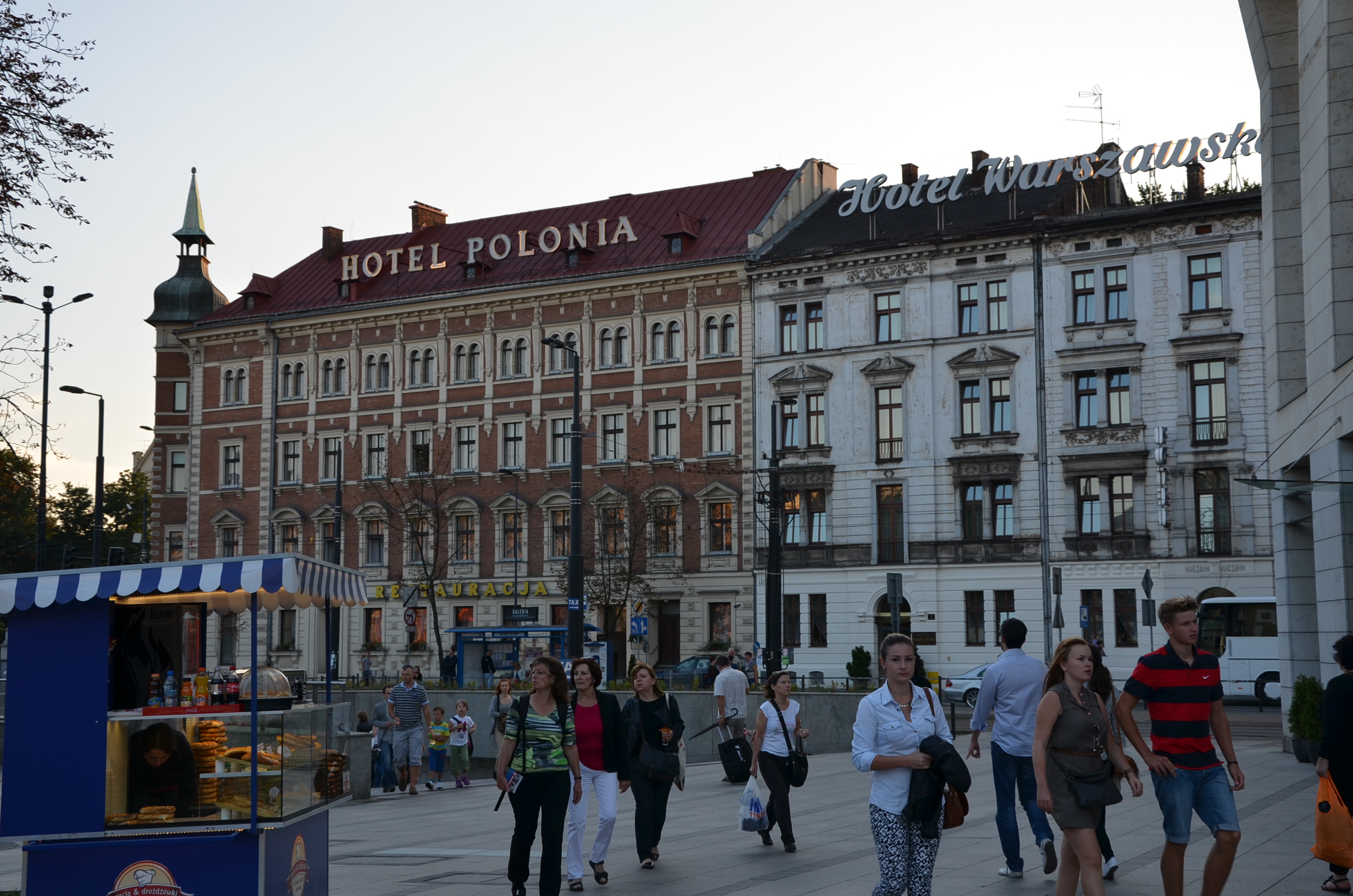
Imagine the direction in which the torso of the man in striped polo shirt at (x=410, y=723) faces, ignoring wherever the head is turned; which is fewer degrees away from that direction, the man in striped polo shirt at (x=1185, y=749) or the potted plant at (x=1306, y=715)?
the man in striped polo shirt

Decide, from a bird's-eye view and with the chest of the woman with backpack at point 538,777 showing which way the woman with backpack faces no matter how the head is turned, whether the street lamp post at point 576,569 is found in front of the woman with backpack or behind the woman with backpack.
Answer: behind

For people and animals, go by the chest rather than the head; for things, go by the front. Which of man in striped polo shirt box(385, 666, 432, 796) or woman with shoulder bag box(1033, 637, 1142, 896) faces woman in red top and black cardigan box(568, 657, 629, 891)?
the man in striped polo shirt

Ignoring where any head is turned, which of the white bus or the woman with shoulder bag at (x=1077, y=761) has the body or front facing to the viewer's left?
the white bus

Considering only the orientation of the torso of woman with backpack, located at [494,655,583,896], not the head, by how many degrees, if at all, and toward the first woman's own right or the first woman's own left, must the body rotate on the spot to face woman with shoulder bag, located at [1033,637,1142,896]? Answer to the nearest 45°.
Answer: approximately 45° to the first woman's own left

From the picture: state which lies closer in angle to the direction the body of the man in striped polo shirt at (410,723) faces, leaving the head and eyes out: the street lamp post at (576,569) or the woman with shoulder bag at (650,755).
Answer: the woman with shoulder bag

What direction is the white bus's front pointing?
to the viewer's left
